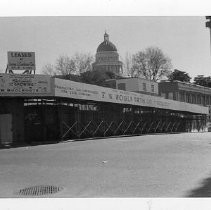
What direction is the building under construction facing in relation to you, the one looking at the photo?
facing the viewer and to the right of the viewer

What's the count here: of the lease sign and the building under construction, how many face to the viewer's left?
0

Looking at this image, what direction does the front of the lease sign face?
toward the camera
